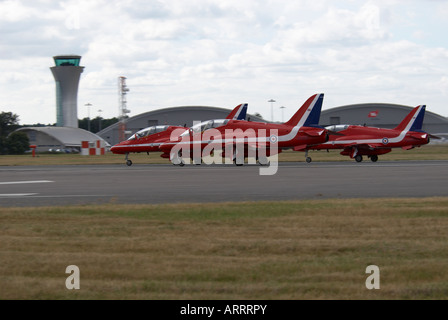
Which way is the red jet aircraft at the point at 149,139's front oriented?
to the viewer's left

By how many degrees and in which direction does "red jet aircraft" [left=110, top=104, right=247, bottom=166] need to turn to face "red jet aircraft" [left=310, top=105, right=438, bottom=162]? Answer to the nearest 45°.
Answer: approximately 180°

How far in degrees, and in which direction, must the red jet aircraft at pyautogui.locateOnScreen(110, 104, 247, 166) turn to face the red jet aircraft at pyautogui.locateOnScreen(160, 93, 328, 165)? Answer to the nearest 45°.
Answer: approximately 135° to its left

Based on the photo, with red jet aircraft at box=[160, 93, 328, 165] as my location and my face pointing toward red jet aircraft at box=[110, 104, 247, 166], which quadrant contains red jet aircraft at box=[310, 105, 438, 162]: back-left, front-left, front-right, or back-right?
back-right

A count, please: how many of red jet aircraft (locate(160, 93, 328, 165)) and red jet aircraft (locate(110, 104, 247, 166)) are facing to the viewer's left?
2

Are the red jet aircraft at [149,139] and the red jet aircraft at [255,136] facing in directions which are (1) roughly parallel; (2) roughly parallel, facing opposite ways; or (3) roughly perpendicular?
roughly parallel

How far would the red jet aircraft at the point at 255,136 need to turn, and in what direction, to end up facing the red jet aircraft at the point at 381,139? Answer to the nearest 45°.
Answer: approximately 135° to its right

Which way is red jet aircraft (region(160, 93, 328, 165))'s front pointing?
to the viewer's left

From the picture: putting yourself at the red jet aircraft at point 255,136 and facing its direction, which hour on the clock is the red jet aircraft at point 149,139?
the red jet aircraft at point 149,139 is roughly at 1 o'clock from the red jet aircraft at point 255,136.
